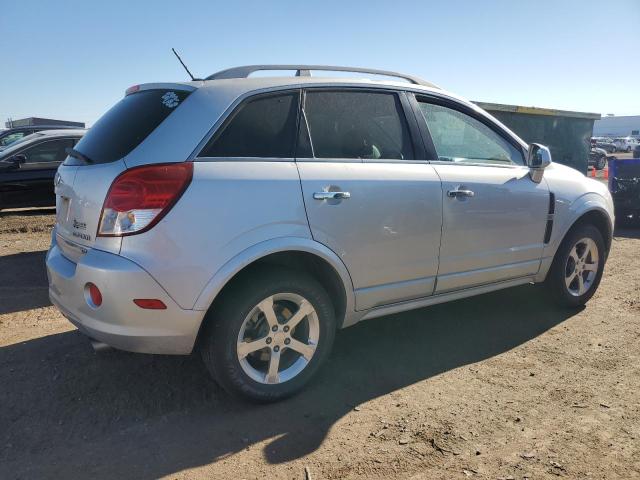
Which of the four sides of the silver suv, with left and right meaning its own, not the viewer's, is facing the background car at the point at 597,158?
front

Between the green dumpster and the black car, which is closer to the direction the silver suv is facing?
the green dumpster

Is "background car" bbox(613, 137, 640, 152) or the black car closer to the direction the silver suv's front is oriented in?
the background car

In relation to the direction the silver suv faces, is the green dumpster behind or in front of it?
in front

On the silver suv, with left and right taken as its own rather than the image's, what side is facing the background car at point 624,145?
front

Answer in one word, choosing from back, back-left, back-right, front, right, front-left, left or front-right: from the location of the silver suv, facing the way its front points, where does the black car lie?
left

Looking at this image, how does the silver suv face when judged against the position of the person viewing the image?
facing away from the viewer and to the right of the viewer

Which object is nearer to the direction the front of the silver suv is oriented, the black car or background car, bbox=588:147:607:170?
the background car
